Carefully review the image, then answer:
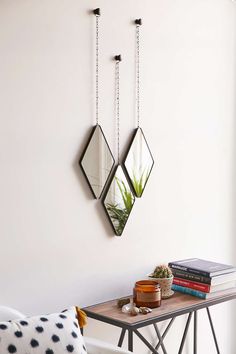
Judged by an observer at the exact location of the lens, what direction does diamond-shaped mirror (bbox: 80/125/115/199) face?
facing the viewer and to the right of the viewer
